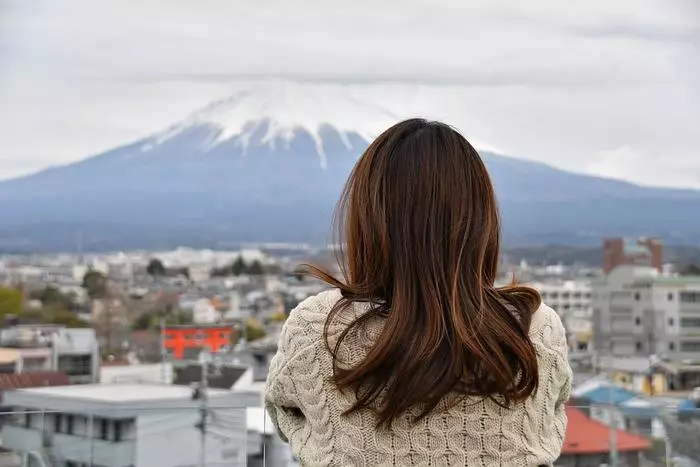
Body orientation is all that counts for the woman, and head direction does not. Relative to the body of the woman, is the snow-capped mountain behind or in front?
in front

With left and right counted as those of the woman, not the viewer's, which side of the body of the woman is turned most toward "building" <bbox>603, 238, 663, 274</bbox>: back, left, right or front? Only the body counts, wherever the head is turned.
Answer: front

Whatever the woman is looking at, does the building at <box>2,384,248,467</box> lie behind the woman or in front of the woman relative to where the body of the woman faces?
in front

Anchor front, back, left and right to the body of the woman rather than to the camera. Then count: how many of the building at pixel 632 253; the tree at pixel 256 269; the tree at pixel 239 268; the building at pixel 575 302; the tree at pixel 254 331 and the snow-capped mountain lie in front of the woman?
6

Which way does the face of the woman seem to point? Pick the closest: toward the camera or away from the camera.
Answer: away from the camera

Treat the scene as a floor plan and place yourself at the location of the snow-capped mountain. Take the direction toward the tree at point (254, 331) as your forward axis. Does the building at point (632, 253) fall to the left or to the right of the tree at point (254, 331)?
left

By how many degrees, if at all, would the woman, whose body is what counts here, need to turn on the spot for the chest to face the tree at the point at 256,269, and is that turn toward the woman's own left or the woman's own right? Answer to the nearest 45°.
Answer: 0° — they already face it

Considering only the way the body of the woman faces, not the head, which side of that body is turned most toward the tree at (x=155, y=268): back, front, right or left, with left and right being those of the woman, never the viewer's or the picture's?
front

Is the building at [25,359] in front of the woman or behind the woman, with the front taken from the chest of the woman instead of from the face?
in front

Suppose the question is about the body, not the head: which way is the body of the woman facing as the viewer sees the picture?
away from the camera

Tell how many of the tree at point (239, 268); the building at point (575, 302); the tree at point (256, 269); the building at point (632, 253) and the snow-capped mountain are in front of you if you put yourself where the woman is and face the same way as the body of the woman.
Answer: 5

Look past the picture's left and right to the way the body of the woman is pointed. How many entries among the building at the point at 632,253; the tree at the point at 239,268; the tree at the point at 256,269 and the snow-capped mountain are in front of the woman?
4
